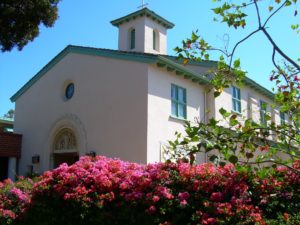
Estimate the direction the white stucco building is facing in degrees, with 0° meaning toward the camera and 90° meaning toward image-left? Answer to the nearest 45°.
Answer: approximately 45°
